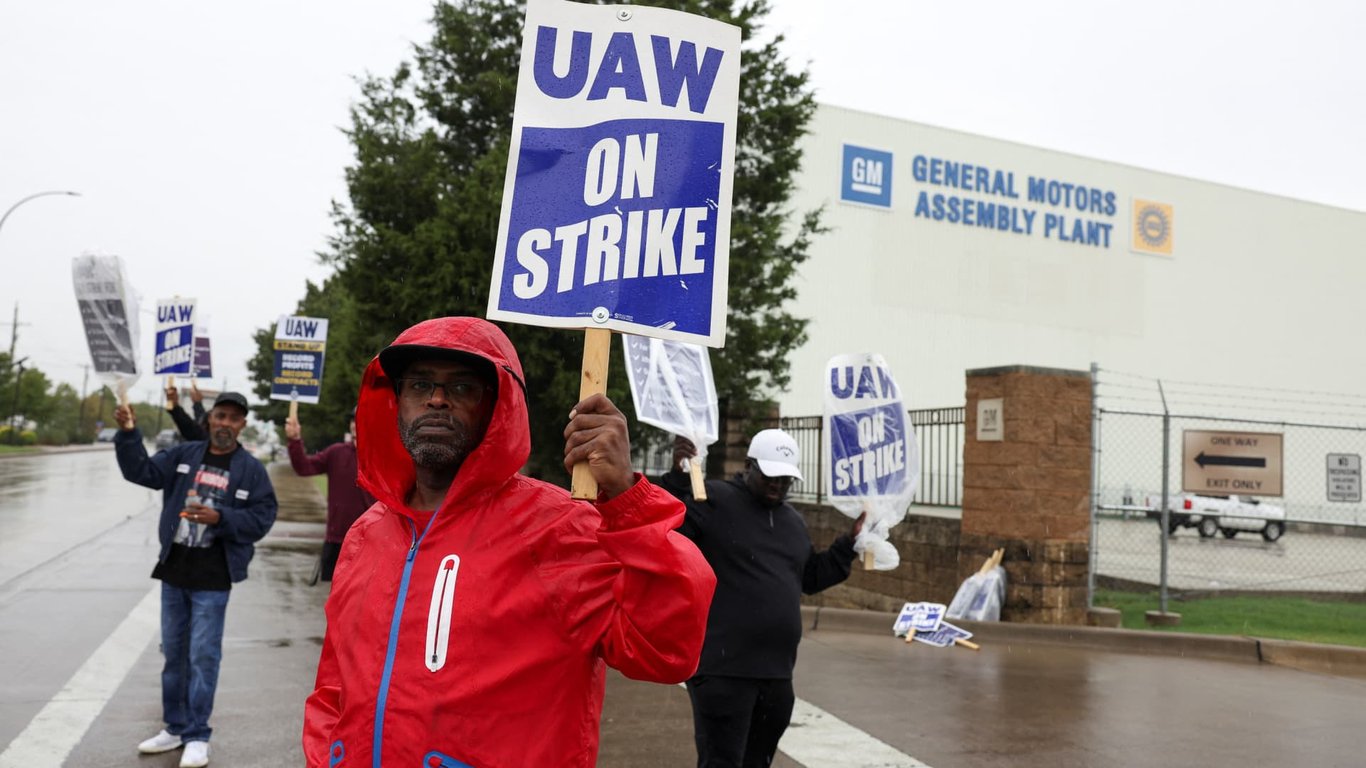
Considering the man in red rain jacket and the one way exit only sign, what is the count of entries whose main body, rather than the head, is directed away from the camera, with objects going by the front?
0

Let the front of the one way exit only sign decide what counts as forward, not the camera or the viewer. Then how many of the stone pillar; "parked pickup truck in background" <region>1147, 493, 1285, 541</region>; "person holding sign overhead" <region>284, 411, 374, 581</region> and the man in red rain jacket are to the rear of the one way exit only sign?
1

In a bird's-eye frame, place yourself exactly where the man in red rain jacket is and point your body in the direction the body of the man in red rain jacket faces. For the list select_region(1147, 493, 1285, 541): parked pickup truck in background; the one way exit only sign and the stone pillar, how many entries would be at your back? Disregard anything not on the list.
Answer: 3

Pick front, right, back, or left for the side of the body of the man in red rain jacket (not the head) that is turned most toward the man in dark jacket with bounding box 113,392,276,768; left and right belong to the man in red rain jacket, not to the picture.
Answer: right

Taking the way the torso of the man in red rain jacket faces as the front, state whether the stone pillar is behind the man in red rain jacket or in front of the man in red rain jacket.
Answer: behind

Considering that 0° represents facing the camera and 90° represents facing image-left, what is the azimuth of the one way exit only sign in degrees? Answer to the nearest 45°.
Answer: approximately 0°

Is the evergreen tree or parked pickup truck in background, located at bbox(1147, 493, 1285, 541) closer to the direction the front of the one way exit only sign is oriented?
the evergreen tree

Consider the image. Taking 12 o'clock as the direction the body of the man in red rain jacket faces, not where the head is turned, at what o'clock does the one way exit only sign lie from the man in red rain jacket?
The one way exit only sign is roughly at 6 o'clock from the man in red rain jacket.

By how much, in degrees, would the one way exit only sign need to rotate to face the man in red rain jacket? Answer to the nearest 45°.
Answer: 0° — it already faces them

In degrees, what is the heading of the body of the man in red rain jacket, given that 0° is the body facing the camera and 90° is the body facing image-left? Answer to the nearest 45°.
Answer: approximately 45°

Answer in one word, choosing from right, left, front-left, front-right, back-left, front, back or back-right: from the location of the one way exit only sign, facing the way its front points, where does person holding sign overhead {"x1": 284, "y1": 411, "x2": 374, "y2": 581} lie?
front-right
